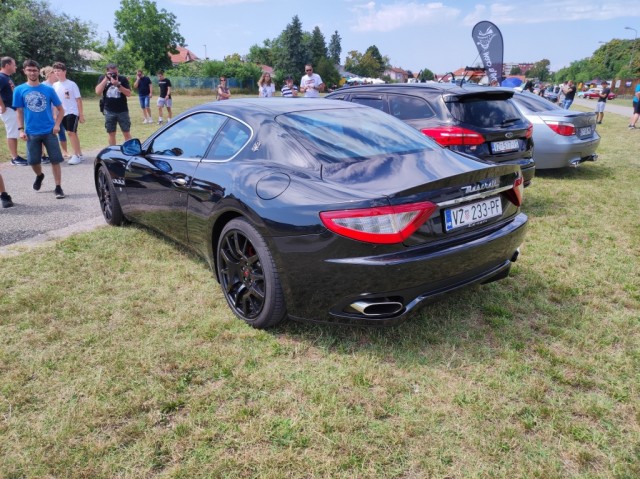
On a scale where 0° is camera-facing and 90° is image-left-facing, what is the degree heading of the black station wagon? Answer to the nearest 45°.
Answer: approximately 135°

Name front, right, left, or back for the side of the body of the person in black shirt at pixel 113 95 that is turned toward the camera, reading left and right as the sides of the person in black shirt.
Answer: front

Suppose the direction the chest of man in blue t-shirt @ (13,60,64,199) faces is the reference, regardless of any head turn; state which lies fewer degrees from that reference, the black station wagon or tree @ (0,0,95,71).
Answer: the black station wagon

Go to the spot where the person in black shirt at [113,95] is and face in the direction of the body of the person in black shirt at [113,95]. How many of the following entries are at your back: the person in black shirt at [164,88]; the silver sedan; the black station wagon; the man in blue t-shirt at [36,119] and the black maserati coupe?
1

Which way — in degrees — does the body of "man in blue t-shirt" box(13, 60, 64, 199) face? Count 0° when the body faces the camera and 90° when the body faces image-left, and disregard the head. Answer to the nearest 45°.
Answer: approximately 0°

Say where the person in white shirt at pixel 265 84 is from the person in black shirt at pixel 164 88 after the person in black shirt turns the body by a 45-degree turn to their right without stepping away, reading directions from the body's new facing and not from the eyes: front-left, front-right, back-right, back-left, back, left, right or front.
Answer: left

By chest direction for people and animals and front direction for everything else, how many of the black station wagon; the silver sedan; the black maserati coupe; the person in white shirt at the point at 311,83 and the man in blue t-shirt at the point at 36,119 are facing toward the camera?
2

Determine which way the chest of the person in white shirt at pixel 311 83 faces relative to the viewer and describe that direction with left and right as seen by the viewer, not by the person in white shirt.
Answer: facing the viewer

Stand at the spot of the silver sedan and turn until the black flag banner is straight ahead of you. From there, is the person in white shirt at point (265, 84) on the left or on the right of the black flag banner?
left

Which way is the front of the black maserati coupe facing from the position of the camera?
facing away from the viewer and to the left of the viewer

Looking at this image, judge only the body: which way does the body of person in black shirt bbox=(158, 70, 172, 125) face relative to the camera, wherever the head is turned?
toward the camera

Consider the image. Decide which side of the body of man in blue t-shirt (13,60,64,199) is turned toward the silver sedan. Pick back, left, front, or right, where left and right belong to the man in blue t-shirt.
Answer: left

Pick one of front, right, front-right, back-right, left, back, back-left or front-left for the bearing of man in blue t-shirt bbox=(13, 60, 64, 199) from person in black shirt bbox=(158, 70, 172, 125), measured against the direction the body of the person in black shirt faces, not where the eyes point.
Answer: front
